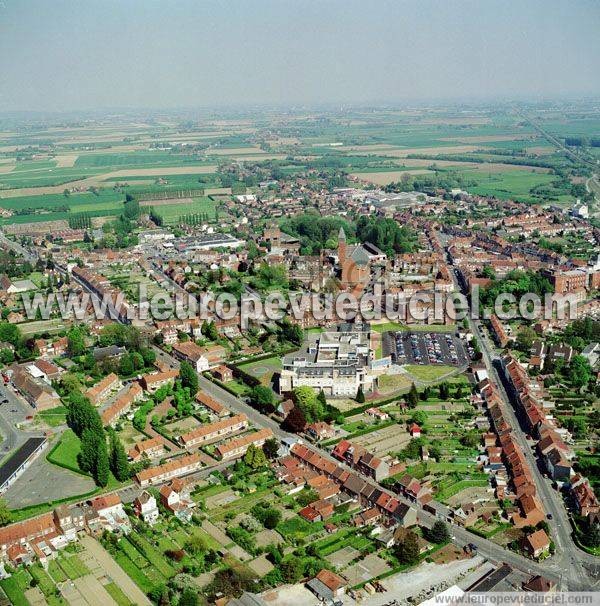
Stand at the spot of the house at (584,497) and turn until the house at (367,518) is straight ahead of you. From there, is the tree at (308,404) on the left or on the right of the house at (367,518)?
right

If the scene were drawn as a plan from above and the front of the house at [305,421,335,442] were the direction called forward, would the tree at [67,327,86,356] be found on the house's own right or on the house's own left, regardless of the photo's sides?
on the house's own right

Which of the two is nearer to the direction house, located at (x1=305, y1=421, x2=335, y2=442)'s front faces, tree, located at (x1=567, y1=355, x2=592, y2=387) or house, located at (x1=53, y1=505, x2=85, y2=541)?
the house

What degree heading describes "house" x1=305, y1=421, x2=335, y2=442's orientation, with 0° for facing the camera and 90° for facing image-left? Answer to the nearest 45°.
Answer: approximately 45°

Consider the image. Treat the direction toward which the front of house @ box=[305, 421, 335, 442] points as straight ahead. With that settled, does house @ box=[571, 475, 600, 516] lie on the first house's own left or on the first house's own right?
on the first house's own left

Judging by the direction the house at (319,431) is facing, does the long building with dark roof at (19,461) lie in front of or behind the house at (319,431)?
in front

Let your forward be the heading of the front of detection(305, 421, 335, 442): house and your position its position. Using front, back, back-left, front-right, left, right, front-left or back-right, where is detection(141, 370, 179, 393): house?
right

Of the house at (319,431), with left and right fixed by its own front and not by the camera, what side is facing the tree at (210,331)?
right

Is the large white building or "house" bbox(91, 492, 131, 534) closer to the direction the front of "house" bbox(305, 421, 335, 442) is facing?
the house

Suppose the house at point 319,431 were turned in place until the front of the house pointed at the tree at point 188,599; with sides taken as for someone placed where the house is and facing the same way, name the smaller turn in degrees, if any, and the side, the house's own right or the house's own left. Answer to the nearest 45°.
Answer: approximately 45° to the house's own left

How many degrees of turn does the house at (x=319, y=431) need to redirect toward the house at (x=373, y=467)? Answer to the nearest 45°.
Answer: approximately 90° to its left

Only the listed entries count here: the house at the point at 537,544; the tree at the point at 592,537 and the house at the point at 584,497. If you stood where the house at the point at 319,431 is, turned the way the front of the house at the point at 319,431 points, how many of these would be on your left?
3

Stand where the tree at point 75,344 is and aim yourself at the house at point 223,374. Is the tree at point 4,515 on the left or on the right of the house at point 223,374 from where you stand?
right

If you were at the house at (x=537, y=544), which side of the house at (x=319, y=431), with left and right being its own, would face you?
left

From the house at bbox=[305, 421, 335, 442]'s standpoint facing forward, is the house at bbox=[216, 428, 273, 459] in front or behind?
in front

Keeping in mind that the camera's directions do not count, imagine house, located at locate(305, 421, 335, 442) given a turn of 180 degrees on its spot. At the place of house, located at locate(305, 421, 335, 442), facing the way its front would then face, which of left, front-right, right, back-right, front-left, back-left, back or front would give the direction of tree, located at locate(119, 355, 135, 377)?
left

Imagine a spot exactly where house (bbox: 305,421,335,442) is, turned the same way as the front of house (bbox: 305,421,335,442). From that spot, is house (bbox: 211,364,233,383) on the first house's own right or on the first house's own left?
on the first house's own right

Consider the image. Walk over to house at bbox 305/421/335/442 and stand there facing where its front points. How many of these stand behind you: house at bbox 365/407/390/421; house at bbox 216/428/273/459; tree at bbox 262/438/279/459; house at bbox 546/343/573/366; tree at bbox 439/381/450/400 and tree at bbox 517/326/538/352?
4
